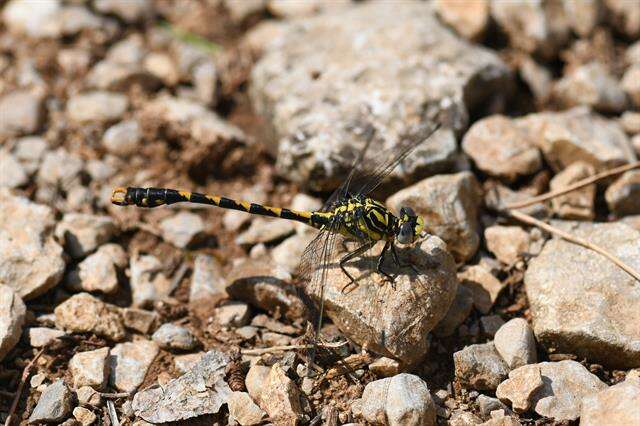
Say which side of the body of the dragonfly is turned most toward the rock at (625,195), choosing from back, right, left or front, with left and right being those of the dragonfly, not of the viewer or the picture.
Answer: front

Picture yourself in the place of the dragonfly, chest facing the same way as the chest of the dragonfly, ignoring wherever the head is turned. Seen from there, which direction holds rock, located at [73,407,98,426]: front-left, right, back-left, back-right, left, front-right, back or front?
back-right

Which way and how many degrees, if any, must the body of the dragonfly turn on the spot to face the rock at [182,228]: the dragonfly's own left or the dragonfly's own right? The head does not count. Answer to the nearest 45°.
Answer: approximately 135° to the dragonfly's own left

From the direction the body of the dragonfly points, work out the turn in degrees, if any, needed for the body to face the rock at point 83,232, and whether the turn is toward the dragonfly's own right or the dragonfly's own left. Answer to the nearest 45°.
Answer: approximately 180°

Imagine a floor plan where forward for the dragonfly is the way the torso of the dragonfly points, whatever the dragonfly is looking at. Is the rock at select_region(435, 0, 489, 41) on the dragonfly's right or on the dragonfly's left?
on the dragonfly's left

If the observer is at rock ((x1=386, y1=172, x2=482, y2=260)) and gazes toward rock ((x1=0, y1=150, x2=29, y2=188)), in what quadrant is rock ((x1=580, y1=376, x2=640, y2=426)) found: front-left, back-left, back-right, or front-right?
back-left

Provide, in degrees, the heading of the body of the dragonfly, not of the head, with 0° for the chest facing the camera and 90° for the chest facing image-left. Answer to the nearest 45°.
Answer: approximately 270°

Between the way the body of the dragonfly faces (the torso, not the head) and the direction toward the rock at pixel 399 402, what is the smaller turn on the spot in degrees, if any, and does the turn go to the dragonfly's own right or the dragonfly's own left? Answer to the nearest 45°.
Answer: approximately 90° to the dragonfly's own right

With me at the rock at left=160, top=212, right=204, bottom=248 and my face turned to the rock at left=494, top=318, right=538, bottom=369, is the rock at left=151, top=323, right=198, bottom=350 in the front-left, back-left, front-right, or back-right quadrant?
front-right

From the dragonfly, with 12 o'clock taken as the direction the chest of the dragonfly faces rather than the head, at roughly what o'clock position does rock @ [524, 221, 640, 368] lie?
The rock is roughly at 1 o'clock from the dragonfly.

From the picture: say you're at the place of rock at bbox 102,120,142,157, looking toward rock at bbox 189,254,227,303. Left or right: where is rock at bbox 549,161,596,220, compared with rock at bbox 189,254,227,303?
left

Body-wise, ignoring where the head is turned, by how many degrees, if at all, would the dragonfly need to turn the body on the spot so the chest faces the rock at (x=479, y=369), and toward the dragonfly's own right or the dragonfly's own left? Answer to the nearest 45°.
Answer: approximately 45° to the dragonfly's own right

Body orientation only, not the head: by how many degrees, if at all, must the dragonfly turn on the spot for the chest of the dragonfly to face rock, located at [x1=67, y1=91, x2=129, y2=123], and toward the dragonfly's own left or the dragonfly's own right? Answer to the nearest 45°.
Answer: approximately 135° to the dragonfly's own left

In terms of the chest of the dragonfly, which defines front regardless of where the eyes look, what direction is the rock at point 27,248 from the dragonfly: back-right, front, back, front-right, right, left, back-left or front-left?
back

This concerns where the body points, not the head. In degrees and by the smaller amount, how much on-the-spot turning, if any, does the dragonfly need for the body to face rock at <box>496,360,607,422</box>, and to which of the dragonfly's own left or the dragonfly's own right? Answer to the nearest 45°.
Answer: approximately 45° to the dragonfly's own right

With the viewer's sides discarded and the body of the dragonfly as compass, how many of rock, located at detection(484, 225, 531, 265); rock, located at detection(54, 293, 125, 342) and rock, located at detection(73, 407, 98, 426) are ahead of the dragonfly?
1

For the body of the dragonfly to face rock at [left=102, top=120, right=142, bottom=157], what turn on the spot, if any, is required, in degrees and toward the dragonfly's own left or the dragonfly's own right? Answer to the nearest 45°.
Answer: approximately 135° to the dragonfly's own left

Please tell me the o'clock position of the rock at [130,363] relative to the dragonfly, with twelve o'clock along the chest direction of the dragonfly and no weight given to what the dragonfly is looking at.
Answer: The rock is roughly at 5 o'clock from the dragonfly.
